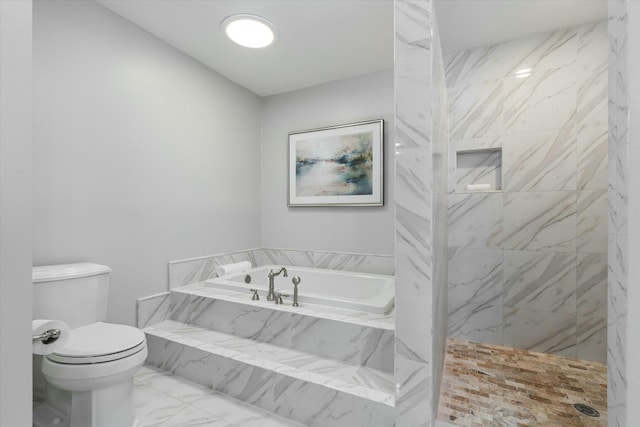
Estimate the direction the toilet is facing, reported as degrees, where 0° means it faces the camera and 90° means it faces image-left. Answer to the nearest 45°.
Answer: approximately 315°

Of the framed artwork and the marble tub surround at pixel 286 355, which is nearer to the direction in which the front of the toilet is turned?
the marble tub surround

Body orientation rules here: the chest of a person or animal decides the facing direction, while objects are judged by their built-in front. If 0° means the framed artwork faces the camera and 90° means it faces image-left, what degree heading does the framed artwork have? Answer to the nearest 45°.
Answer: approximately 45°
